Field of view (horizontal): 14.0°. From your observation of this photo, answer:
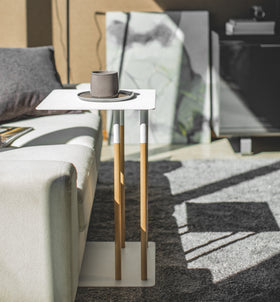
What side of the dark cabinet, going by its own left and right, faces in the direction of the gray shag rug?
front

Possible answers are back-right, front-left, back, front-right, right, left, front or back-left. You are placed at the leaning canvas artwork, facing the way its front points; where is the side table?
front

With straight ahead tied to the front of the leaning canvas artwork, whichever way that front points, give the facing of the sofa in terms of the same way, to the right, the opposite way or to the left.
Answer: to the left

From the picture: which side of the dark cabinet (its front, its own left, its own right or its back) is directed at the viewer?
front

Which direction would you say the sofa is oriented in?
to the viewer's right

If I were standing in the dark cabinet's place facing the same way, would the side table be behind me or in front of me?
in front

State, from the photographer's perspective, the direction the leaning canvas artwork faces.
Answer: facing the viewer

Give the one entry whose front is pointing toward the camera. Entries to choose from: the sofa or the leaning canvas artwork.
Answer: the leaning canvas artwork

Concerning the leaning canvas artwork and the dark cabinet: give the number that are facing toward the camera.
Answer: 2

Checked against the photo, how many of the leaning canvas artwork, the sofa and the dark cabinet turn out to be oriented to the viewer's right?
1

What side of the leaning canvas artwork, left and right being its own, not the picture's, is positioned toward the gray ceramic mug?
front

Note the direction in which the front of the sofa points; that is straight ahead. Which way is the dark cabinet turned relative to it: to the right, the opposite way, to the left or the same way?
to the right

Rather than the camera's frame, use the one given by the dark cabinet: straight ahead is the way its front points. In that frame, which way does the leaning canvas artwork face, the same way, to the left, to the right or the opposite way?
the same way

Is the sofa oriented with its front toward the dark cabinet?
no
